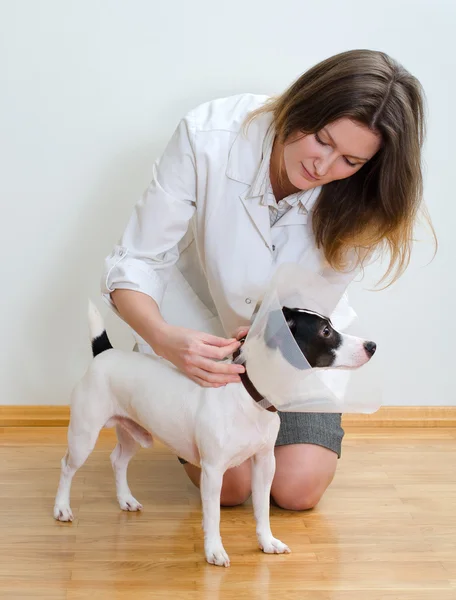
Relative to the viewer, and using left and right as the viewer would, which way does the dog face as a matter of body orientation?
facing the viewer and to the right of the viewer
